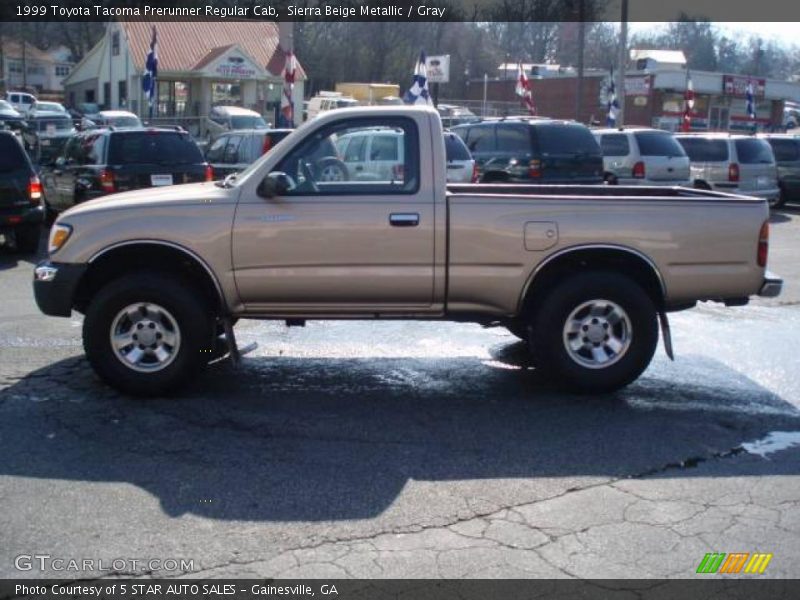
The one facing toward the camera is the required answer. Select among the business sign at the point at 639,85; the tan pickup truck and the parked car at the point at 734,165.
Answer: the business sign

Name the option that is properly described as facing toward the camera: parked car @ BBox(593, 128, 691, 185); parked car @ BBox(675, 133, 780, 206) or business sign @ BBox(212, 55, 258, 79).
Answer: the business sign

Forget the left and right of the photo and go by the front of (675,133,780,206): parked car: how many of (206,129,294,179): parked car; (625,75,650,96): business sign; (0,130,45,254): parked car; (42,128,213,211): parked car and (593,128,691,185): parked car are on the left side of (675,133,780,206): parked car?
4

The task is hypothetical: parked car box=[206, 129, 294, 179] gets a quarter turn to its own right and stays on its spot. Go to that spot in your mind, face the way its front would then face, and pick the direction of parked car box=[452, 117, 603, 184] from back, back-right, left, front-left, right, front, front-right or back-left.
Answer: front-right

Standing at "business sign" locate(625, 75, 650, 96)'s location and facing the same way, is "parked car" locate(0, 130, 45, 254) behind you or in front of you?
in front

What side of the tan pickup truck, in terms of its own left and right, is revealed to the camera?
left

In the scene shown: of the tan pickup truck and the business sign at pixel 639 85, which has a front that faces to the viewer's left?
the tan pickup truck

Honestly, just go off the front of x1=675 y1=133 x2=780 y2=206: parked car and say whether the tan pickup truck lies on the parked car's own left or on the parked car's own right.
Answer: on the parked car's own left

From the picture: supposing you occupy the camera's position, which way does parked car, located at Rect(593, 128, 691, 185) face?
facing away from the viewer and to the left of the viewer

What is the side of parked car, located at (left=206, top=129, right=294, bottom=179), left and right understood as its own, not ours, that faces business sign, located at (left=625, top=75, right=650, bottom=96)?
right

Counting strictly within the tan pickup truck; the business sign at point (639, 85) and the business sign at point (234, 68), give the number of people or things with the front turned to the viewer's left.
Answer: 1

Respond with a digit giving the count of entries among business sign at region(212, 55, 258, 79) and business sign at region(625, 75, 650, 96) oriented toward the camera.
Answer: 2

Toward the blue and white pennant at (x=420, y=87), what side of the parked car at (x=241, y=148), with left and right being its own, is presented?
right
